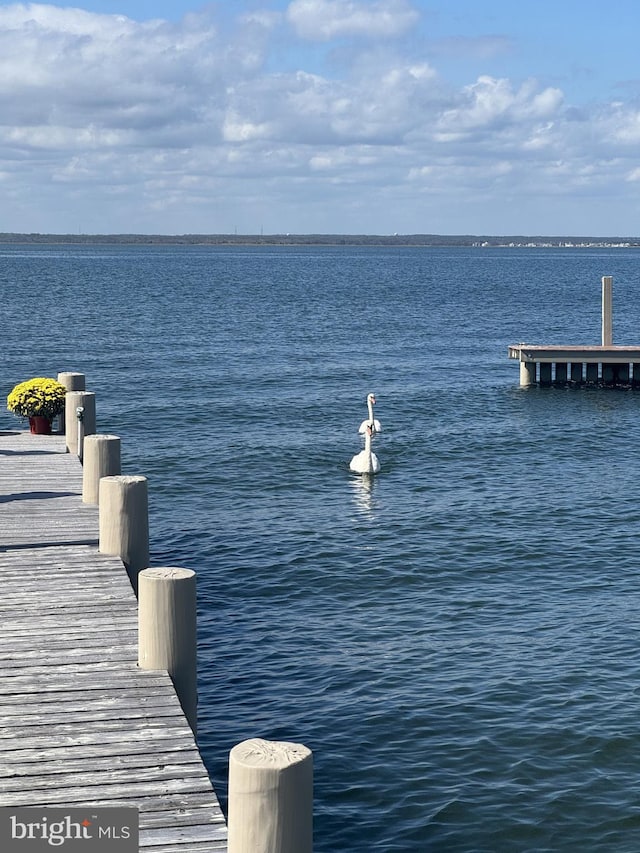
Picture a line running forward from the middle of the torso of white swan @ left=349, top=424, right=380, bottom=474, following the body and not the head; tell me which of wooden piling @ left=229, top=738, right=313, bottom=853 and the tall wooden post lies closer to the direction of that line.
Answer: the wooden piling

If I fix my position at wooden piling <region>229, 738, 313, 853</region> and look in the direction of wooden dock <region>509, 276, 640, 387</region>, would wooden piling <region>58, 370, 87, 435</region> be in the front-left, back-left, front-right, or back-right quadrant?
front-left

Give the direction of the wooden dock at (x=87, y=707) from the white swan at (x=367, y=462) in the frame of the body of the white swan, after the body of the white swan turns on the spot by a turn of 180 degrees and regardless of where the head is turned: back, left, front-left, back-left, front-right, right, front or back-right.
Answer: back-left

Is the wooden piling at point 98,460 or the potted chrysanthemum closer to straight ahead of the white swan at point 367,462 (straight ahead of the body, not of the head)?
the wooden piling

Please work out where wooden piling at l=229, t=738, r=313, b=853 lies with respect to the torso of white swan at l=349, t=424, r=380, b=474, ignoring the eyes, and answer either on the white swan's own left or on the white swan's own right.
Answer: on the white swan's own right

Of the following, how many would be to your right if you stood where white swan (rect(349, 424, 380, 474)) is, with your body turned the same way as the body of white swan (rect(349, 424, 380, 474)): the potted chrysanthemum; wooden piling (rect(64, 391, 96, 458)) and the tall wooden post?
2

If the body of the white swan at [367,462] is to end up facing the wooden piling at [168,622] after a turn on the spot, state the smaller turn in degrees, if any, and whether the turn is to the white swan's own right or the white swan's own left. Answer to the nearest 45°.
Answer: approximately 45° to the white swan's own right
